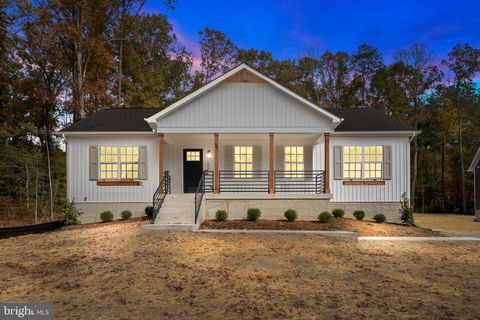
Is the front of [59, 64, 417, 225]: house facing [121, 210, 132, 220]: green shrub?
no

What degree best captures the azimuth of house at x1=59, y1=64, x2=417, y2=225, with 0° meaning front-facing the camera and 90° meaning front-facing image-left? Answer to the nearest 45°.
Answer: approximately 0°

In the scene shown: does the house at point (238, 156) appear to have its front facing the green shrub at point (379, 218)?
no

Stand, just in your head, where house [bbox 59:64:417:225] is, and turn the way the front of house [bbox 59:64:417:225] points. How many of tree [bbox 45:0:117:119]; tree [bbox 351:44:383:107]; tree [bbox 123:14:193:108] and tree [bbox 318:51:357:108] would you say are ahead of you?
0

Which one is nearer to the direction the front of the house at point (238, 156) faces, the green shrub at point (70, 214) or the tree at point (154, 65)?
the green shrub

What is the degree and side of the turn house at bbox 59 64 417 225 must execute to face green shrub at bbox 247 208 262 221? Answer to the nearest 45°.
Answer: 0° — it already faces it

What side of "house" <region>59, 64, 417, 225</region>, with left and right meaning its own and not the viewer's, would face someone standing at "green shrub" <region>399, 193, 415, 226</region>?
left

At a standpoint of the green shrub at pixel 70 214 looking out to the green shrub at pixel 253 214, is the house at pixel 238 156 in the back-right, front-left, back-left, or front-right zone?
front-left

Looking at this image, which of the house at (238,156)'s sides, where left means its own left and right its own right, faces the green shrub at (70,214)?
right

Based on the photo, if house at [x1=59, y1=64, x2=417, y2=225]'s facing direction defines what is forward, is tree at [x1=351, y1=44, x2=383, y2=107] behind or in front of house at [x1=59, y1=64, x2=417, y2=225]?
behind

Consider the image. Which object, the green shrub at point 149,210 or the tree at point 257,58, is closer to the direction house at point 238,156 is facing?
the green shrub

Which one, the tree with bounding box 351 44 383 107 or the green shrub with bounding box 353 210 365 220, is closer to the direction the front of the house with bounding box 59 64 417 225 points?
the green shrub

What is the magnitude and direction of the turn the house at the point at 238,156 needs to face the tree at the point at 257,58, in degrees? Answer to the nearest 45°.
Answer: approximately 180°
